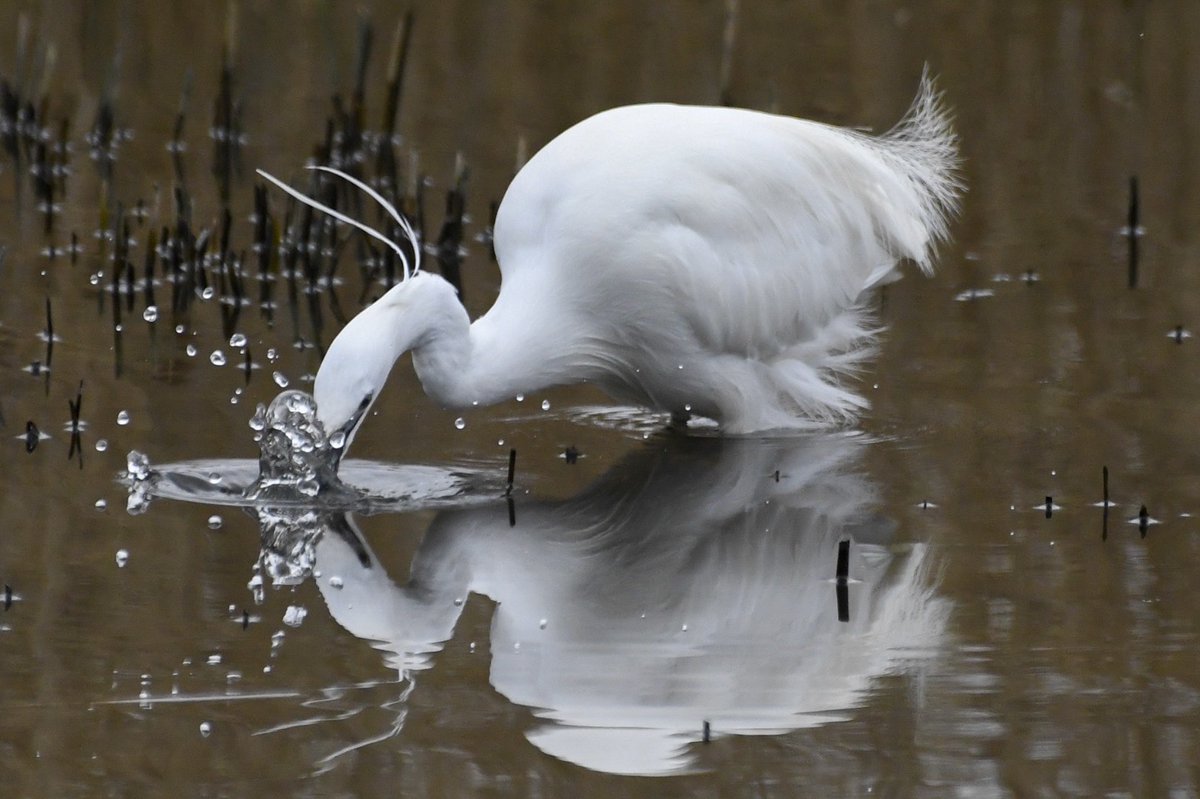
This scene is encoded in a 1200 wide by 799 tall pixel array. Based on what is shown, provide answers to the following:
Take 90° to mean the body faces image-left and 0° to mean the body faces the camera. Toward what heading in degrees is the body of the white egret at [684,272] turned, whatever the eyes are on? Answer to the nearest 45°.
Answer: approximately 90°

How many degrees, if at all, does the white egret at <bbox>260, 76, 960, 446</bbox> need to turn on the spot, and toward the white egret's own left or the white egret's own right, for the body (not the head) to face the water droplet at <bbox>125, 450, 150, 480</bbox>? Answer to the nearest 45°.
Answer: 0° — it already faces it

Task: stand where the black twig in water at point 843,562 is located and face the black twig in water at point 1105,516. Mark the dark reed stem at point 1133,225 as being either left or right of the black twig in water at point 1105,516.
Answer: left

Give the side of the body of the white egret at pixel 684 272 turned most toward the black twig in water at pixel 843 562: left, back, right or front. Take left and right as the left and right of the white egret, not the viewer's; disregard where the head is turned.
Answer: left

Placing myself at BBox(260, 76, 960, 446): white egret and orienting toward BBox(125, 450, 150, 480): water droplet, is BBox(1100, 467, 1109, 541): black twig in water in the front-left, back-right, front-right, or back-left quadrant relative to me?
back-left

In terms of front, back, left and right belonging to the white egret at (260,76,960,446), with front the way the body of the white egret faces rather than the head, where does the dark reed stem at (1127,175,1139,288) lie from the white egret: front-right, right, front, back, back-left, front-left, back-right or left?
back-right

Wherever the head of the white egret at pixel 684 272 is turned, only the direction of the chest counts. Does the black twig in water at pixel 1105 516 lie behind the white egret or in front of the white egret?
behind
